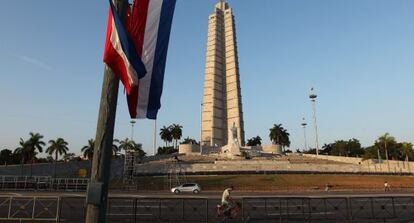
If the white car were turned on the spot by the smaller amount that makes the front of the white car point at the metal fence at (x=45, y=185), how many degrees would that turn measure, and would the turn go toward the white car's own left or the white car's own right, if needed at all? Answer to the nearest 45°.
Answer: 0° — it already faces it

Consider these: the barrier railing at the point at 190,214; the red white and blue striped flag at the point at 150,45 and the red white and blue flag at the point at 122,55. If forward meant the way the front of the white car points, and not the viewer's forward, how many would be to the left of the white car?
3

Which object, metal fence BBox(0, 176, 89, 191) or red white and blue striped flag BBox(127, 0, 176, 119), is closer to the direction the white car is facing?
the metal fence

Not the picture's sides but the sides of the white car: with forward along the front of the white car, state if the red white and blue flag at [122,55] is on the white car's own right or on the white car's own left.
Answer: on the white car's own left

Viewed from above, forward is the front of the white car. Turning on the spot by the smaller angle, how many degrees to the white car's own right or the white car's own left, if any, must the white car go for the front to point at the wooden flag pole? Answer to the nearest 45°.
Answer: approximately 90° to the white car's own left

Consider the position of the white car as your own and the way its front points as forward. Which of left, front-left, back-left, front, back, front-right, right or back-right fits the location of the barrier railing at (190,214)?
left

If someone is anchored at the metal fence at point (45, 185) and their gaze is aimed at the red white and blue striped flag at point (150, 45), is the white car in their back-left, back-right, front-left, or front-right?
front-left

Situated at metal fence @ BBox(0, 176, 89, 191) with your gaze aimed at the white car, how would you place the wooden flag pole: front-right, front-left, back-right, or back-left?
front-right

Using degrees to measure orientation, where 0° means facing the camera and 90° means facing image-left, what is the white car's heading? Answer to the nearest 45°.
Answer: approximately 90°

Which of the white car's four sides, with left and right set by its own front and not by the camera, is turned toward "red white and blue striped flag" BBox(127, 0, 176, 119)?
left
